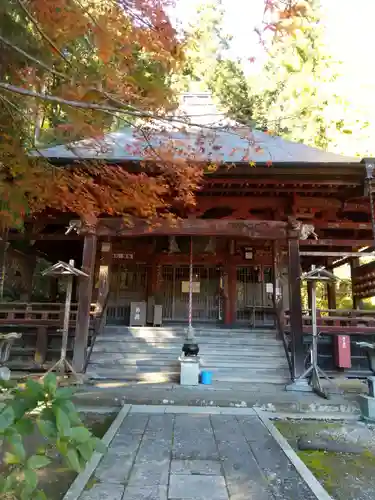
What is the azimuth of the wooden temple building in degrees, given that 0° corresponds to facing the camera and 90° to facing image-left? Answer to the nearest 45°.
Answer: approximately 0°
